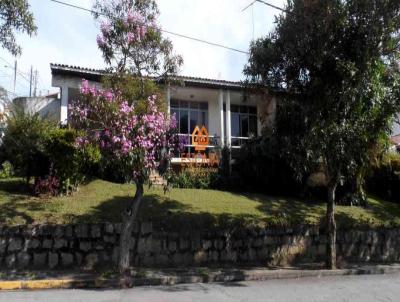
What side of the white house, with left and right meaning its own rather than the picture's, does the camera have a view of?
front

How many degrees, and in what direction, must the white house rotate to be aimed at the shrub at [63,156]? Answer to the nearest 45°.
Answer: approximately 45° to its right

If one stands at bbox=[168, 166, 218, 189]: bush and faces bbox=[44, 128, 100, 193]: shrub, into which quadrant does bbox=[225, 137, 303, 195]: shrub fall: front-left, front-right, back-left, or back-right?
back-left
